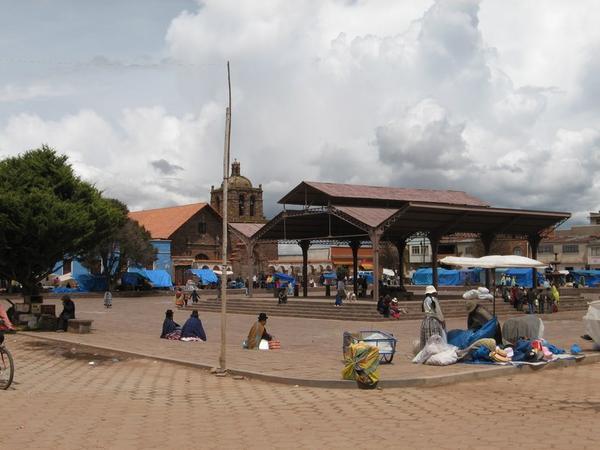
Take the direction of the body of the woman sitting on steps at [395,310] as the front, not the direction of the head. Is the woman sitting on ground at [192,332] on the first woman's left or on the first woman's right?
on the first woman's right

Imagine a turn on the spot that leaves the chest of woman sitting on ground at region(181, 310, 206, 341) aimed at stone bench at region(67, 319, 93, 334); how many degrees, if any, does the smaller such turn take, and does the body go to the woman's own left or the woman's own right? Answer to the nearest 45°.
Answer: approximately 45° to the woman's own left

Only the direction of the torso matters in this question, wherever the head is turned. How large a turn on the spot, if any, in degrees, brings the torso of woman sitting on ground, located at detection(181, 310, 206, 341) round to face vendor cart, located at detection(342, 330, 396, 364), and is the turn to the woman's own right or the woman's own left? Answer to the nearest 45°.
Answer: approximately 135° to the woman's own right

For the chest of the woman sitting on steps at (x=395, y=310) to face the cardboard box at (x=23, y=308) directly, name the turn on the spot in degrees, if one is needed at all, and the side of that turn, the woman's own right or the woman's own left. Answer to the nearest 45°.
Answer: approximately 90° to the woman's own right

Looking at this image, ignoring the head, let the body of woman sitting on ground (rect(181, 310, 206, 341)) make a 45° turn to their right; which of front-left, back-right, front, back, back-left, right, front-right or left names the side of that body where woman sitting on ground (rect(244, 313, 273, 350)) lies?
right

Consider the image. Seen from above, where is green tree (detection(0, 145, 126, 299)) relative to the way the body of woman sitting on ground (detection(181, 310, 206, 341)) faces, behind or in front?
in front

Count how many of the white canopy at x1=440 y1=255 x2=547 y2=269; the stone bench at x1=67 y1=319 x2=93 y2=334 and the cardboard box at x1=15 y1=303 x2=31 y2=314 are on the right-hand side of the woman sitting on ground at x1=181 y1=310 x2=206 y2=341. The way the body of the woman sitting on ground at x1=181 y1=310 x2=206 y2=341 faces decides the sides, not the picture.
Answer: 1

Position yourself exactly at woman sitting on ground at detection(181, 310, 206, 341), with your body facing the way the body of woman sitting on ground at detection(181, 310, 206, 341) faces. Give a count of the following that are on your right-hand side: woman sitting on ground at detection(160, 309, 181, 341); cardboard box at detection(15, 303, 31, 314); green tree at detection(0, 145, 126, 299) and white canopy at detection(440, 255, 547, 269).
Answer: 1

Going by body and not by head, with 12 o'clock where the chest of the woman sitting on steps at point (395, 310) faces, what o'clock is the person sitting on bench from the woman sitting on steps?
The person sitting on bench is roughly at 3 o'clock from the woman sitting on steps.

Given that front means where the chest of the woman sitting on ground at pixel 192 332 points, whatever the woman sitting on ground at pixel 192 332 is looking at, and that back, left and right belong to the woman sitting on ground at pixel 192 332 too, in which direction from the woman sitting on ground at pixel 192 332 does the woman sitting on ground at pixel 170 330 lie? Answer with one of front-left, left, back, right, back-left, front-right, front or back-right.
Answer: front-left

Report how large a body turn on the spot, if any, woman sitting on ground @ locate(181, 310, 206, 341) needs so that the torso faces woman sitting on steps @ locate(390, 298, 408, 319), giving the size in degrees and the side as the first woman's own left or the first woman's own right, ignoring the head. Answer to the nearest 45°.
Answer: approximately 45° to the first woman's own right

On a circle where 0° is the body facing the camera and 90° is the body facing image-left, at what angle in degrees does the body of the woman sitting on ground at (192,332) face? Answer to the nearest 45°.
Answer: approximately 180°

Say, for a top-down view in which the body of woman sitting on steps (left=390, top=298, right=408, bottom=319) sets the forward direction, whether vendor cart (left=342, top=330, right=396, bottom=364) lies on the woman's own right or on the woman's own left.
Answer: on the woman's own right

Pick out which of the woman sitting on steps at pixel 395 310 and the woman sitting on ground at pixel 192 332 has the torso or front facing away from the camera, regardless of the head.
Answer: the woman sitting on ground at pixel 192 332

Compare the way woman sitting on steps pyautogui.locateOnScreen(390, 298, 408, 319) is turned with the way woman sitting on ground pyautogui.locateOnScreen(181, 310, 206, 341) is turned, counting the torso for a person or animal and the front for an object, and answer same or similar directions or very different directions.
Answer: very different directions

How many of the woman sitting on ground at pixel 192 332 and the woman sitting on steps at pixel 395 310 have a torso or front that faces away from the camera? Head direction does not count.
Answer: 1

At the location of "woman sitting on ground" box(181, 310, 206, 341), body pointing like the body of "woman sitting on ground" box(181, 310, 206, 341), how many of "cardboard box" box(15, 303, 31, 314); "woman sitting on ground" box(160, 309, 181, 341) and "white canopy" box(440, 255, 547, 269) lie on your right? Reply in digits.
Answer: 1

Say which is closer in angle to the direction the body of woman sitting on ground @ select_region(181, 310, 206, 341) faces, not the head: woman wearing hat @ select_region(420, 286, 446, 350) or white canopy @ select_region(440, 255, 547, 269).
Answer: the white canopy

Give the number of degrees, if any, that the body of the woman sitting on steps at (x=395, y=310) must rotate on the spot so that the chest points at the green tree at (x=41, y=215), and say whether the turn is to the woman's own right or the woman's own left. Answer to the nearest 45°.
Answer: approximately 90° to the woman's own right

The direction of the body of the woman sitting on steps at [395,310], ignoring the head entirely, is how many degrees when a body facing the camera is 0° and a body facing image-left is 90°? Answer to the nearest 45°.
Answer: approximately 315°
